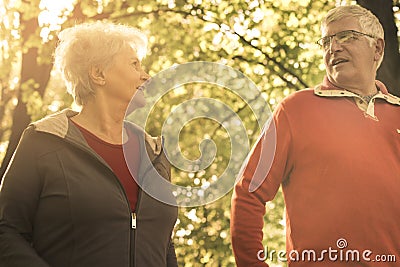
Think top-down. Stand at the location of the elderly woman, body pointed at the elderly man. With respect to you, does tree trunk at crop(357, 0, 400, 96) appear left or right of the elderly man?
left

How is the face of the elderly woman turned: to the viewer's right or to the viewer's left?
to the viewer's right

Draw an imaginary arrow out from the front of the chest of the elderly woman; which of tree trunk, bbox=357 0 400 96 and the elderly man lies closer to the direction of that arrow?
the elderly man

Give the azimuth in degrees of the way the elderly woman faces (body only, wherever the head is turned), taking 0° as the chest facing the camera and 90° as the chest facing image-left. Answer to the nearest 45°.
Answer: approximately 315°

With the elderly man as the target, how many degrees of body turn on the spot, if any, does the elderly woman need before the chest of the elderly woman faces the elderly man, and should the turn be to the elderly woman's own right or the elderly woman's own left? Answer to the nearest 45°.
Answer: approximately 45° to the elderly woman's own left

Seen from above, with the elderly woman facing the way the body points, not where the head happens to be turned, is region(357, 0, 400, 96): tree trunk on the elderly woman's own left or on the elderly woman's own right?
on the elderly woman's own left
